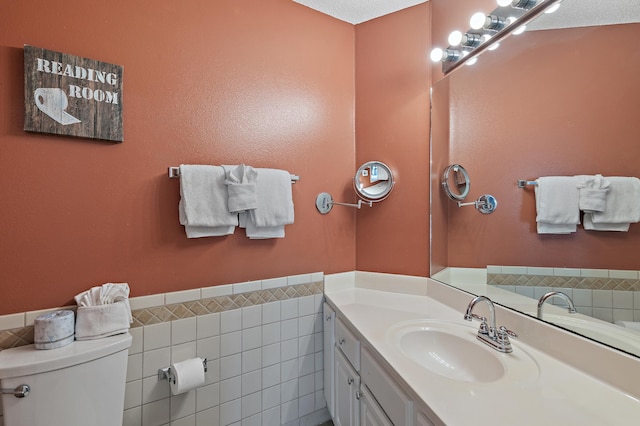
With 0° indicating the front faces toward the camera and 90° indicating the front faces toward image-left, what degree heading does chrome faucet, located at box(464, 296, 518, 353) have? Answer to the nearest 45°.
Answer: approximately 45°

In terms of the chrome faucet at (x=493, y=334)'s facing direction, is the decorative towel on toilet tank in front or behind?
in front

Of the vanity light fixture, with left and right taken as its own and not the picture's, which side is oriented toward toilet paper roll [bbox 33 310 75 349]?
front

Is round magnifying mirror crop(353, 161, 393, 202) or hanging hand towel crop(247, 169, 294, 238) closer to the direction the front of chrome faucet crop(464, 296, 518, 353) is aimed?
the hanging hand towel

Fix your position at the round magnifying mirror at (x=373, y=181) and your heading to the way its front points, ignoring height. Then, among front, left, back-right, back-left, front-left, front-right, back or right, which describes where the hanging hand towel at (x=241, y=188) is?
front-right

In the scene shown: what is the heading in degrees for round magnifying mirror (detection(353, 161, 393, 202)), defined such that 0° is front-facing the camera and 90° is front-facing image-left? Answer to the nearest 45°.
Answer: approximately 0°

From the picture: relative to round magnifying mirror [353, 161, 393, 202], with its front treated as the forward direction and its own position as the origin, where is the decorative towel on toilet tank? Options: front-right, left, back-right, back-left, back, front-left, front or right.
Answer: front-right

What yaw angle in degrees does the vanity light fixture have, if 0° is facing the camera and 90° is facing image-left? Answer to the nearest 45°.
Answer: approximately 45°
